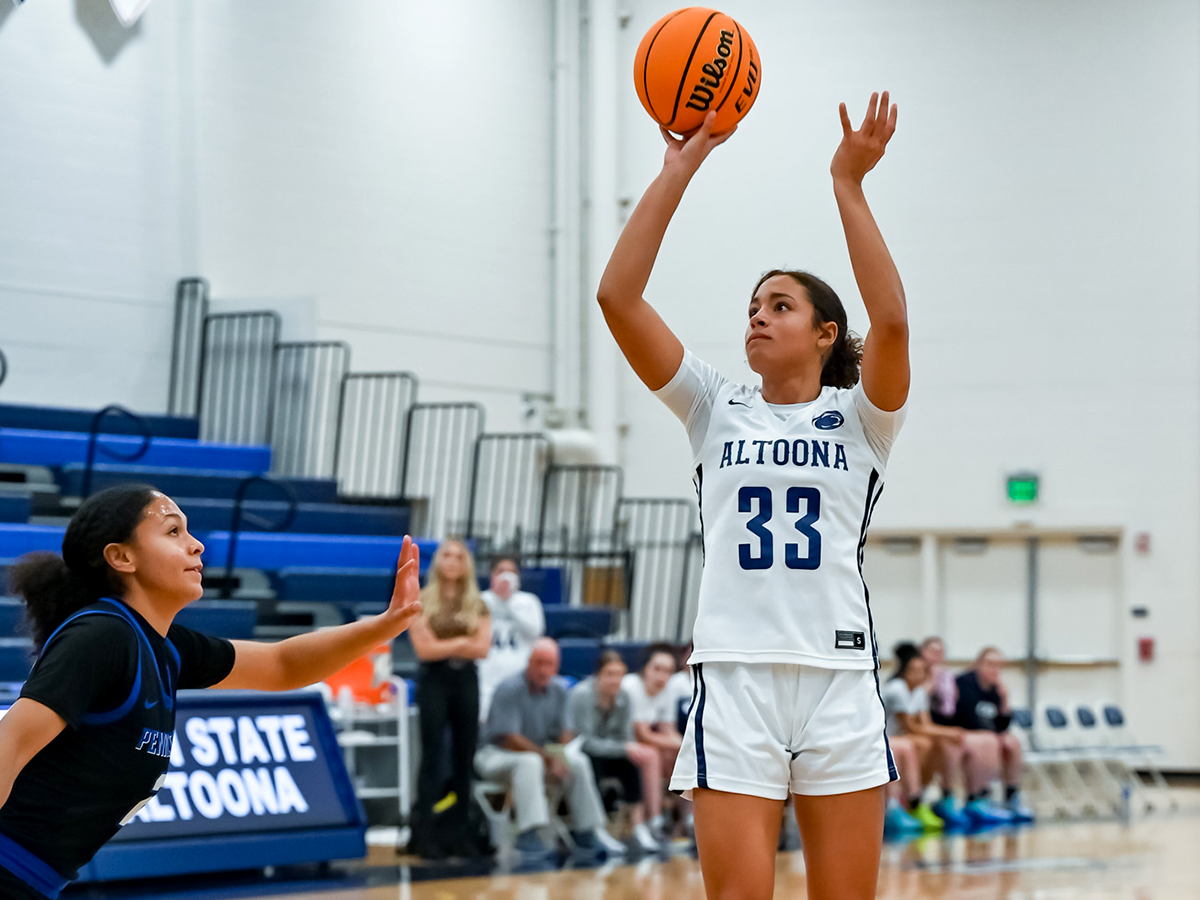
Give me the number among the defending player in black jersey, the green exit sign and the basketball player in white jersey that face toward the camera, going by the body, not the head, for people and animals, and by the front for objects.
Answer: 2

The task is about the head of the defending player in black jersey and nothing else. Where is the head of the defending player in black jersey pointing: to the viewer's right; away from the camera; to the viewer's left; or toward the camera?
to the viewer's right

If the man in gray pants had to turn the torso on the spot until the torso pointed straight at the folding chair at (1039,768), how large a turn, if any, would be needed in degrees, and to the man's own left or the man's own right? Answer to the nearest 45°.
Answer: approximately 90° to the man's own left

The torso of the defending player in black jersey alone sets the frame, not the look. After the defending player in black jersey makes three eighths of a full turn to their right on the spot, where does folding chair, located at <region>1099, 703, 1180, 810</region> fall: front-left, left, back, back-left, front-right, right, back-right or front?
back

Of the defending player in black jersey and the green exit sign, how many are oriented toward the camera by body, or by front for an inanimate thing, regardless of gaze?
1

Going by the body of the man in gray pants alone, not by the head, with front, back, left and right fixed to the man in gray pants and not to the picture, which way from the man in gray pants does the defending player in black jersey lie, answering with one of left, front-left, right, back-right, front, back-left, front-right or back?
front-right

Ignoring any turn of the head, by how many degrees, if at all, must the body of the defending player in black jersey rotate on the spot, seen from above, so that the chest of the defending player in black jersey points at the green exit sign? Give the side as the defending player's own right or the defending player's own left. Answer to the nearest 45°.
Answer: approximately 45° to the defending player's own left

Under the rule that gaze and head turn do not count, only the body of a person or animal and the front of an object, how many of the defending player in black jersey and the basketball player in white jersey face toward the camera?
1

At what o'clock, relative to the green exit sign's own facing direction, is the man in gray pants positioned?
The man in gray pants is roughly at 1 o'clock from the green exit sign.

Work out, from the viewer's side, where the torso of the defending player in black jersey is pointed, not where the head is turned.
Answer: to the viewer's right

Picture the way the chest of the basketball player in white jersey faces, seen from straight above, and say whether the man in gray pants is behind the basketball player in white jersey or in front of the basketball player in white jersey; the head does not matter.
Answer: behind

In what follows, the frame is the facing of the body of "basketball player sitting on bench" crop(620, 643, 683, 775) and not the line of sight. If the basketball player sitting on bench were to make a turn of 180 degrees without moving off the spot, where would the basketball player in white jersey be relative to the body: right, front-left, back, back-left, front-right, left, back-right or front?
back-left
